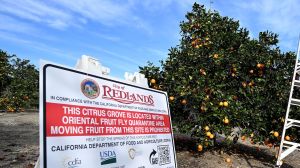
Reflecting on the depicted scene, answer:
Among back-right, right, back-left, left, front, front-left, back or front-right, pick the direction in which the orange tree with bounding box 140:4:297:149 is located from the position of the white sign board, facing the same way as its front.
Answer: left

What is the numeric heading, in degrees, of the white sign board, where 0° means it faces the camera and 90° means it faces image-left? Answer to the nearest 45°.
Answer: approximately 315°

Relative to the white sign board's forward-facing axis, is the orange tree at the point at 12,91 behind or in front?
behind
